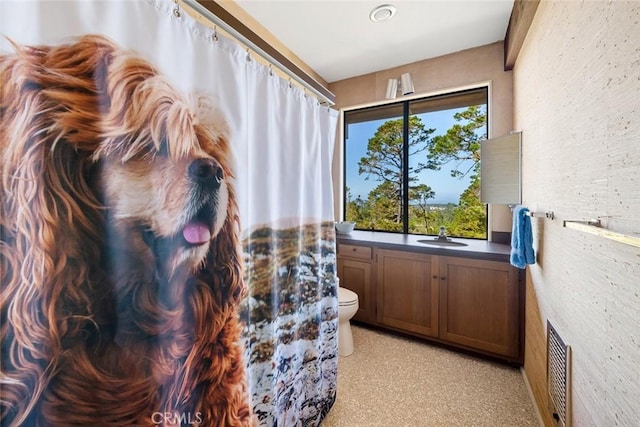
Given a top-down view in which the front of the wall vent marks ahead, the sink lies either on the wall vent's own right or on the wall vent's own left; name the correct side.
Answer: on the wall vent's own right

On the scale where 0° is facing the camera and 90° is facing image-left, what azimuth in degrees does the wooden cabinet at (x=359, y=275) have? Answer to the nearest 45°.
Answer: approximately 0°

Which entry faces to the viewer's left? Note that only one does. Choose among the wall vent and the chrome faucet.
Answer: the wall vent

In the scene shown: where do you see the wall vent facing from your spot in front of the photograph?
facing to the left of the viewer

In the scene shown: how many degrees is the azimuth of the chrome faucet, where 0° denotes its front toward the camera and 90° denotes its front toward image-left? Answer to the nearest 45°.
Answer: approximately 0°
